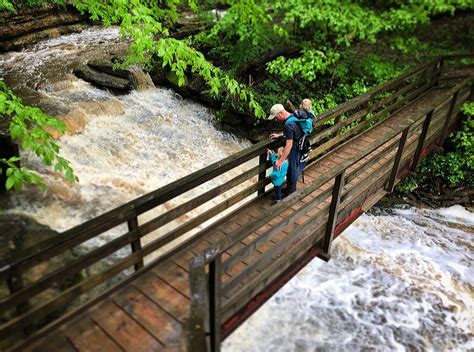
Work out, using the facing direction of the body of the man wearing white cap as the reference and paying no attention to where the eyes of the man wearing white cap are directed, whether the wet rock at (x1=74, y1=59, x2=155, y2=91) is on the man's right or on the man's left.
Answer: on the man's right

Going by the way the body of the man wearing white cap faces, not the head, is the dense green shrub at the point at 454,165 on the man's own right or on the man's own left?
on the man's own right

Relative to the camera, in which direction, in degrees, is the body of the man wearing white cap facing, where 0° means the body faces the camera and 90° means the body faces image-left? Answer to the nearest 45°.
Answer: approximately 90°

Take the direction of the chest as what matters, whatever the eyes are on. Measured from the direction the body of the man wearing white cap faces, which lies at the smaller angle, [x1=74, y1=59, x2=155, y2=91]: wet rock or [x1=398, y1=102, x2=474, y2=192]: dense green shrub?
the wet rock

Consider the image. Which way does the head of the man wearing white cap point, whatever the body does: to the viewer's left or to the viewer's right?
to the viewer's left

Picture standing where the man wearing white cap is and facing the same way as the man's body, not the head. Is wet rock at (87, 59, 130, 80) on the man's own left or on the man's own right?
on the man's own right

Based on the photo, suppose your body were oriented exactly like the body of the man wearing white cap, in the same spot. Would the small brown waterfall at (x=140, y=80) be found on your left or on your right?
on your right
